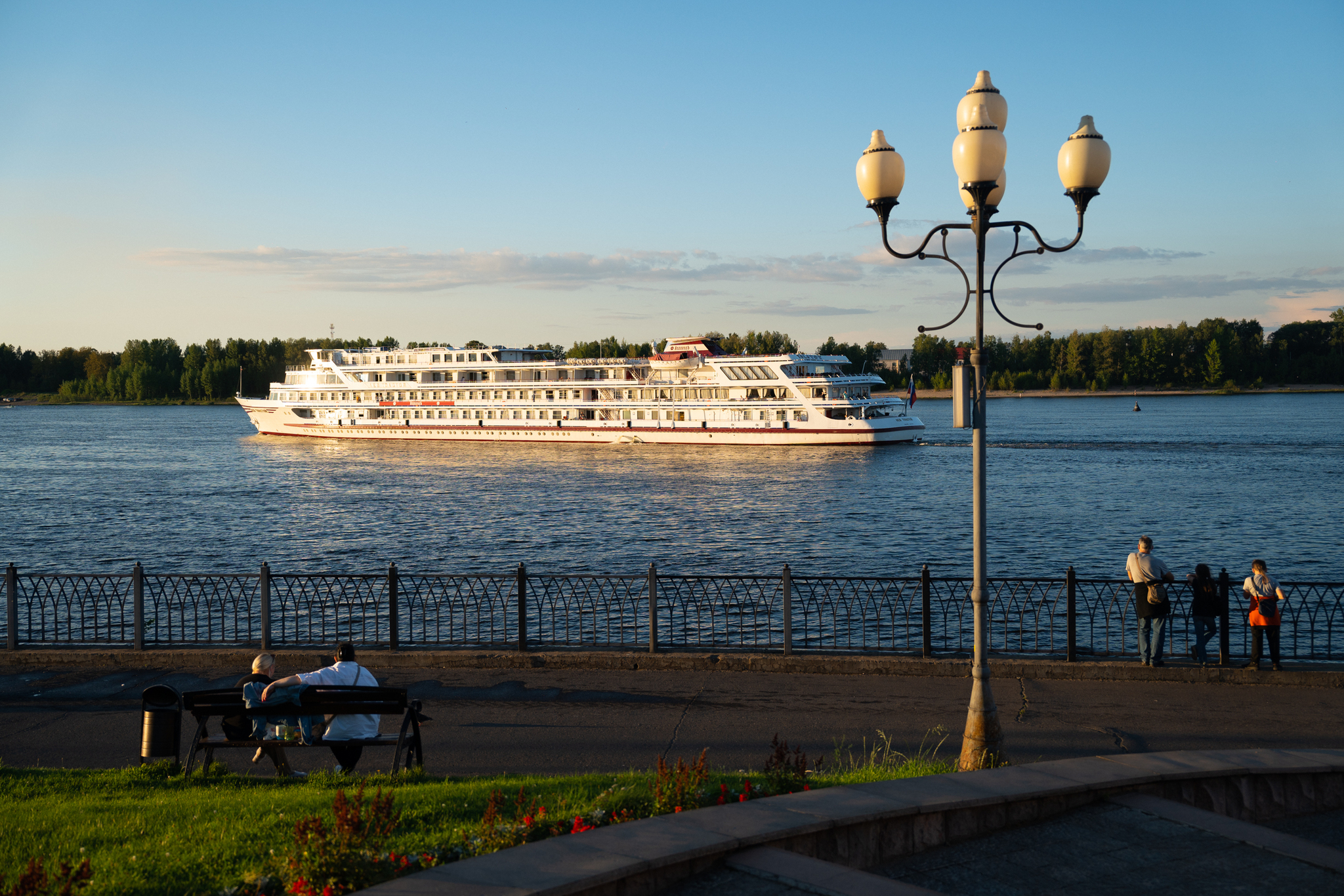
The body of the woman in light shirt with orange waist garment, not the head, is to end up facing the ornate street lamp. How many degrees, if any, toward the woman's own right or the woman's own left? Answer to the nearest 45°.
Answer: approximately 180°

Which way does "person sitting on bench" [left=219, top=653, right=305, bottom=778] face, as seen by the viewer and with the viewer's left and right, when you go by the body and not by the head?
facing away from the viewer and to the right of the viewer

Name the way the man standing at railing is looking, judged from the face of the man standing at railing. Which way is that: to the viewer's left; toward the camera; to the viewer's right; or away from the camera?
away from the camera

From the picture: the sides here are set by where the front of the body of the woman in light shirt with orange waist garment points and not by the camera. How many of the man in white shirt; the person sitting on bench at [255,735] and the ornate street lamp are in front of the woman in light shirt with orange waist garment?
0

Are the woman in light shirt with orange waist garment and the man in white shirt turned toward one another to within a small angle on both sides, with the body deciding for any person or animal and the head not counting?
no

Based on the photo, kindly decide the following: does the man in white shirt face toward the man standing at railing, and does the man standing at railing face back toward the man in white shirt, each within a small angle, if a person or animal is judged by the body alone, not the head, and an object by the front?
no

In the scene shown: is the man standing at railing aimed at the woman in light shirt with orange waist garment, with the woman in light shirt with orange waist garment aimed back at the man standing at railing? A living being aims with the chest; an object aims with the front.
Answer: no

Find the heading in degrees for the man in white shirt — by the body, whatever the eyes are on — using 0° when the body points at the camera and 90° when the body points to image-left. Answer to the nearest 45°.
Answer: approximately 180°

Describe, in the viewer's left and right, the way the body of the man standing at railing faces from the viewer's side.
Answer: facing away from the viewer

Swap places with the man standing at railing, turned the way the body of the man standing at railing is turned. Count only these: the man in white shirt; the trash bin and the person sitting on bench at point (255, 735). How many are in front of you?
0

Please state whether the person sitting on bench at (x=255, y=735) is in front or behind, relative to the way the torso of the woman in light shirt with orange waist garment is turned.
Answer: behind

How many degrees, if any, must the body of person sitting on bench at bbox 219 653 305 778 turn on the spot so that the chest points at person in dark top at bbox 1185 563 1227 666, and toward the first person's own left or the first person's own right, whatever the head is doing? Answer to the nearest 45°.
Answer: approximately 45° to the first person's own right

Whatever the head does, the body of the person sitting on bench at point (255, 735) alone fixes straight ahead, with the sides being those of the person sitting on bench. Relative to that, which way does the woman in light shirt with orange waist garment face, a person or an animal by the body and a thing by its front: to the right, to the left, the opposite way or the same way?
the same way

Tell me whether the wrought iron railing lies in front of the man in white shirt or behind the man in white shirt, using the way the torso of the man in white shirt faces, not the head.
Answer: in front

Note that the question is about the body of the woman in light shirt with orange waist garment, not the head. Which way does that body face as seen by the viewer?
away from the camera

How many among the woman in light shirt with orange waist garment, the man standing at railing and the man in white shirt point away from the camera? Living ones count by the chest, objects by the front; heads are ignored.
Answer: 3

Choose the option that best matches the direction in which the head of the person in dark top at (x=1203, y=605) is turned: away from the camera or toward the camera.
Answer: away from the camera

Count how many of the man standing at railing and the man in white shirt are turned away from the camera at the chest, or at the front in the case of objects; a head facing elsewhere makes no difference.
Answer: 2
